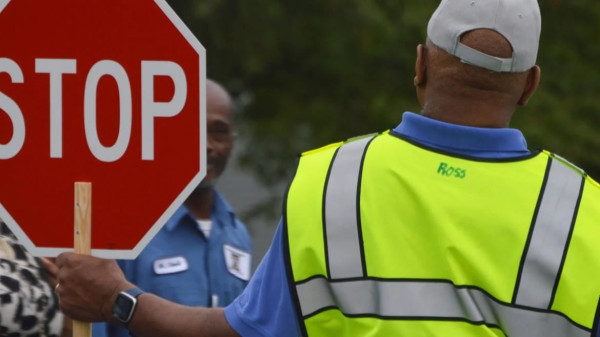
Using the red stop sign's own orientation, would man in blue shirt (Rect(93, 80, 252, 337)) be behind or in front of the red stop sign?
behind

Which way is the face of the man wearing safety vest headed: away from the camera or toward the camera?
away from the camera

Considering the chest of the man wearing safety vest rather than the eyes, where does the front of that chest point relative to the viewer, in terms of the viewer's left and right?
facing away from the viewer

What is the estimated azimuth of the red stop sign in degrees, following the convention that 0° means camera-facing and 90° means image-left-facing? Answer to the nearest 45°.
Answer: approximately 0°
